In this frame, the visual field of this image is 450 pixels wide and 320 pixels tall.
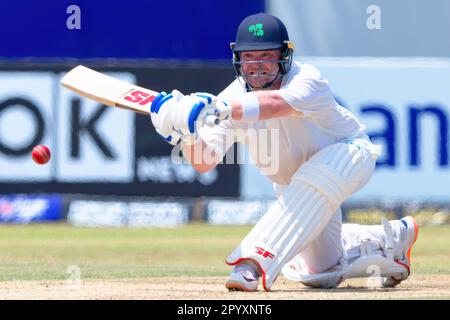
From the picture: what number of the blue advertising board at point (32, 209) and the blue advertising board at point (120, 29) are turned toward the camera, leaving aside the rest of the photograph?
2

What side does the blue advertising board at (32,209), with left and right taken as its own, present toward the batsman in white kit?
front

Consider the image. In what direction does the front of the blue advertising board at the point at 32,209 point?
toward the camera

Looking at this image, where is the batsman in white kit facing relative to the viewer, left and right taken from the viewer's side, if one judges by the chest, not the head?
facing the viewer and to the left of the viewer

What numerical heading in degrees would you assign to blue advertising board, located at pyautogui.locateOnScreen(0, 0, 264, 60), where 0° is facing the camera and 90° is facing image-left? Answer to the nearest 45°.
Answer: approximately 0°

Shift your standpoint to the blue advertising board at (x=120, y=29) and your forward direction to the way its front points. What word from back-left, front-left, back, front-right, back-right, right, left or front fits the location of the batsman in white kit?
front

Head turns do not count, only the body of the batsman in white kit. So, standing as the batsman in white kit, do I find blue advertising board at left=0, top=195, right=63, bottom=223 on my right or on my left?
on my right
